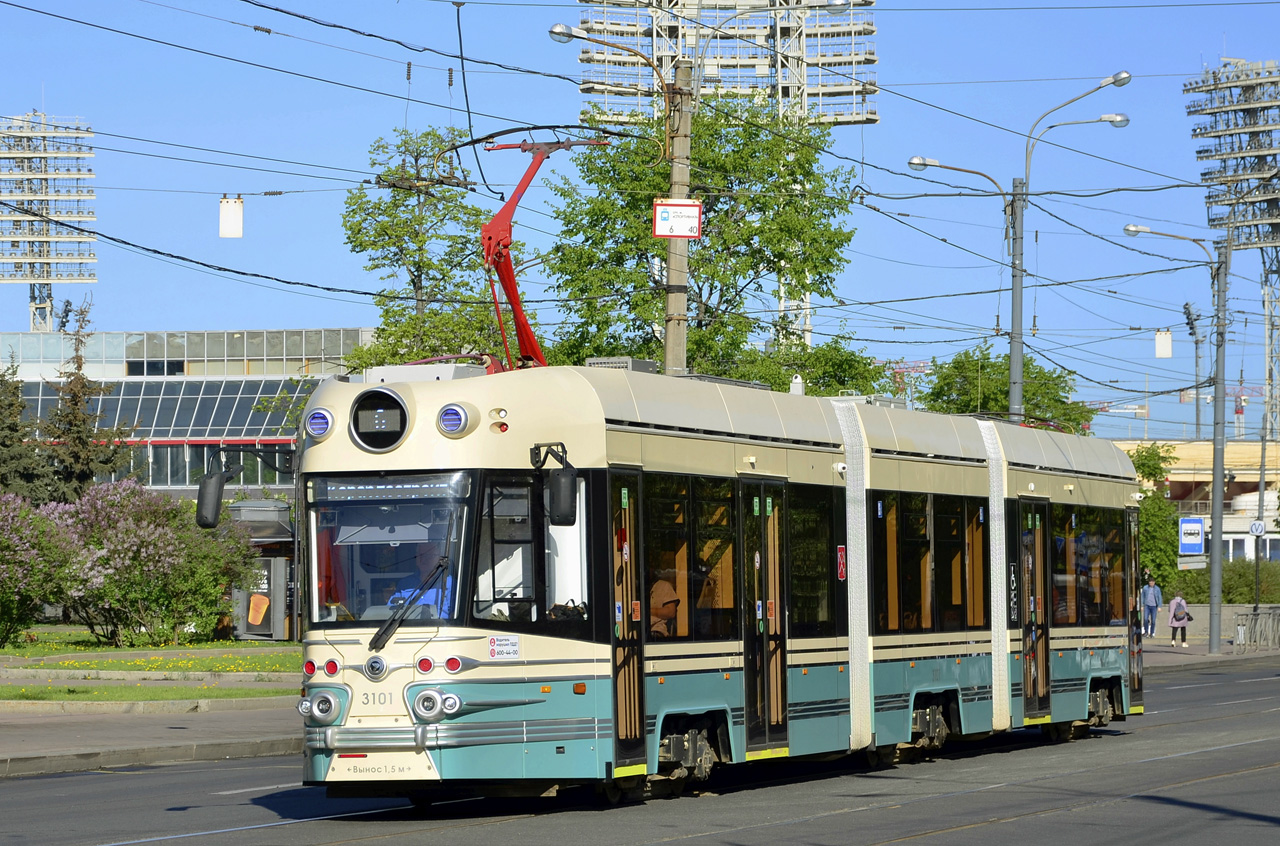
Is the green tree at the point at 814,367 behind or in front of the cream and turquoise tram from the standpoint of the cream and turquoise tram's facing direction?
behind

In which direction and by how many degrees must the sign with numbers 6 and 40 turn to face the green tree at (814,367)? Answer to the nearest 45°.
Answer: approximately 180°

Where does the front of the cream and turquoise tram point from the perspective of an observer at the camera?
facing the viewer and to the left of the viewer

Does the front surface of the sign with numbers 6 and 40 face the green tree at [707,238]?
no

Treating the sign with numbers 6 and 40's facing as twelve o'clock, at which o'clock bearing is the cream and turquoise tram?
The cream and turquoise tram is roughly at 12 o'clock from the sign with numbers 6 and 40.

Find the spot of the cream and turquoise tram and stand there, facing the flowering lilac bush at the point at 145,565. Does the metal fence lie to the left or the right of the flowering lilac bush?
right

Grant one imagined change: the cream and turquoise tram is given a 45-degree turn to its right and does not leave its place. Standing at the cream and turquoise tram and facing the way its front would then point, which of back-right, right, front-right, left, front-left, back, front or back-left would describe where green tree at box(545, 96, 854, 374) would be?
right

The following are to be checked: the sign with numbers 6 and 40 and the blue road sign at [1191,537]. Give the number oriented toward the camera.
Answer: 2

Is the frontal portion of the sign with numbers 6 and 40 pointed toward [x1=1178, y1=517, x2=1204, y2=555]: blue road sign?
no

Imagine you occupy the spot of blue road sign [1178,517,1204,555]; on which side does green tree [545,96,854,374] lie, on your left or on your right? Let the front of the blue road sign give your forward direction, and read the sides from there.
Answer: on your right

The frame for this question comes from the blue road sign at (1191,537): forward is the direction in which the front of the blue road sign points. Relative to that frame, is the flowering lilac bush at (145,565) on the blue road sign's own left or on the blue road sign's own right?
on the blue road sign's own right

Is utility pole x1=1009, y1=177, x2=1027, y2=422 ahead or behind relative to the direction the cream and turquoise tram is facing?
behind

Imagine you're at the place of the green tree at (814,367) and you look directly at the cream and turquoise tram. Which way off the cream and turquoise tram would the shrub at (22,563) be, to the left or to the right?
right

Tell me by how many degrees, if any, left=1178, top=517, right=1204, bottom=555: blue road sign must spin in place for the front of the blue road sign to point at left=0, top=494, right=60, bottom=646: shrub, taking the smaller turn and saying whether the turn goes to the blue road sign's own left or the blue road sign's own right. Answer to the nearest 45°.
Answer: approximately 45° to the blue road sign's own right

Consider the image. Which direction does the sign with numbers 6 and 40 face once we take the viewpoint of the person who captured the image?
facing the viewer

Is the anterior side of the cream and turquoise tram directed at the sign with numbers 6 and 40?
no
